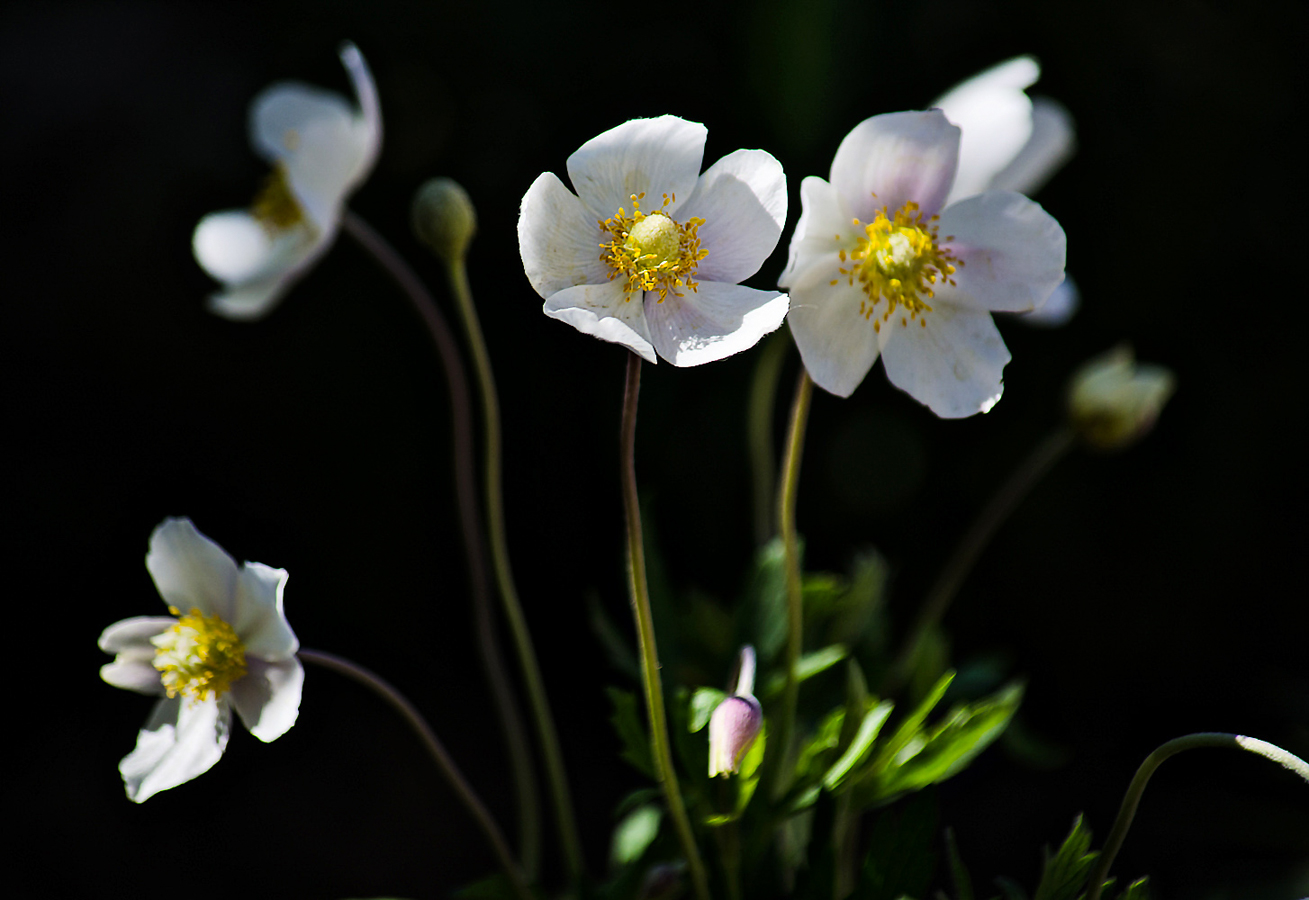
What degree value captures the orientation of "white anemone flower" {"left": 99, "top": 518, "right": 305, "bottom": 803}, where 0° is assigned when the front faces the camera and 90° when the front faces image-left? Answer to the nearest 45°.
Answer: approximately 45°

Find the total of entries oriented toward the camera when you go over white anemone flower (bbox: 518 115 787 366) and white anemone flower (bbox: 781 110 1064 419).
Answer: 2
